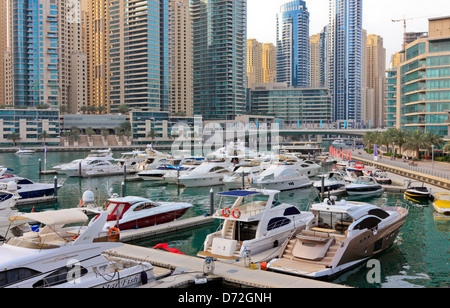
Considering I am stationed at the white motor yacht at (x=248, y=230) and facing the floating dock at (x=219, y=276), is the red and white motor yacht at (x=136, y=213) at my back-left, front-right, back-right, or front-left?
back-right

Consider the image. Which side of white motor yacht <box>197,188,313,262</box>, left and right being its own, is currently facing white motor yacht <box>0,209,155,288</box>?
back

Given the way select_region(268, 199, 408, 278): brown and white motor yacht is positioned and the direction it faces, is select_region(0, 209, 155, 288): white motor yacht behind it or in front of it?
behind

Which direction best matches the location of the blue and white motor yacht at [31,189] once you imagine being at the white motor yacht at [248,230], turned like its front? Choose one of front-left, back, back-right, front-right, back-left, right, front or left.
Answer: left

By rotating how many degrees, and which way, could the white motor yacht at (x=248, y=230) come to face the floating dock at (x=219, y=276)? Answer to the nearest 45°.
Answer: approximately 135° to its right

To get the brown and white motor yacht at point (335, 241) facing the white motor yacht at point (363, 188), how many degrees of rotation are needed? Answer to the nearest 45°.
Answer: approximately 45° to its left

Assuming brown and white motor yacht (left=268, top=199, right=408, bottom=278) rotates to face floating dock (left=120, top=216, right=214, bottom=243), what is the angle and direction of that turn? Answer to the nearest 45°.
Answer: approximately 90° to its left

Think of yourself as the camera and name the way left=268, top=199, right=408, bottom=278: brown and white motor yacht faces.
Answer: facing away from the viewer and to the right of the viewer

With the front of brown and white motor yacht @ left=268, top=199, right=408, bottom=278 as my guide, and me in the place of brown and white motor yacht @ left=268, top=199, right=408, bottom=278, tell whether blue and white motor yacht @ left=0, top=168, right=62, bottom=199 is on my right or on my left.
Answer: on my left

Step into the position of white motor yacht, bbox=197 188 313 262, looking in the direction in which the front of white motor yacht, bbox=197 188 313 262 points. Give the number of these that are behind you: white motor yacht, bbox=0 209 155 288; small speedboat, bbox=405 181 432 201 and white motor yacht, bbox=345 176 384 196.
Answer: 1

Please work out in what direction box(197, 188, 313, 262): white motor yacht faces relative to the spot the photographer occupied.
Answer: facing away from the viewer and to the right of the viewer
